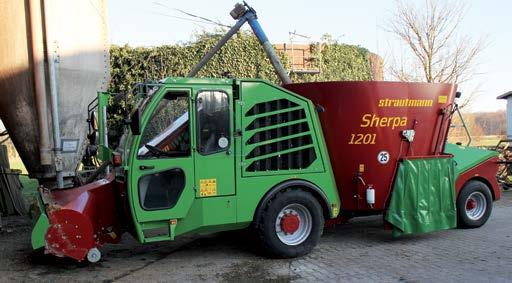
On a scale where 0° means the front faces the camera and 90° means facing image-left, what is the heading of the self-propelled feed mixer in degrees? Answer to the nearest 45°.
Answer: approximately 45°
